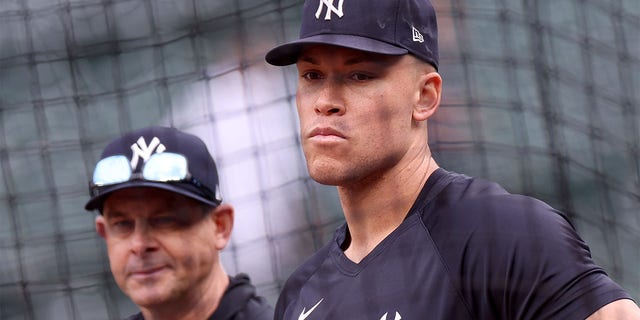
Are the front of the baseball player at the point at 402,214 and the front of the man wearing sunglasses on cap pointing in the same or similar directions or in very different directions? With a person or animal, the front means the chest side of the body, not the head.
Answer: same or similar directions

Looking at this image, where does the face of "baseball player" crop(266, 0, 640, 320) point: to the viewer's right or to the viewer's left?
to the viewer's left

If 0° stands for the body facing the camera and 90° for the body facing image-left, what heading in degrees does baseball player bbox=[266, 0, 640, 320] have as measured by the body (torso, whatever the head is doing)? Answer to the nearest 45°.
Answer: approximately 45°

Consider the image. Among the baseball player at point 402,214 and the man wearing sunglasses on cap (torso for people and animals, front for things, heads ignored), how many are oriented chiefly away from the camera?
0

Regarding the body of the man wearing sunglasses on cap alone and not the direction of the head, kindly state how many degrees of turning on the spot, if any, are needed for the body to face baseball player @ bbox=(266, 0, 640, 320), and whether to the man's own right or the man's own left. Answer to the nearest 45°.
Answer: approximately 90° to the man's own left

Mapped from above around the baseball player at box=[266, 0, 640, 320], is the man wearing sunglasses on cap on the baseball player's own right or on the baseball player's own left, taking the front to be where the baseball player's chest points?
on the baseball player's own right

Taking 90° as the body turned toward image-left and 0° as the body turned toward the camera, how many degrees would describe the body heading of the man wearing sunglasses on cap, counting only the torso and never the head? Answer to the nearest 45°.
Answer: approximately 45°
